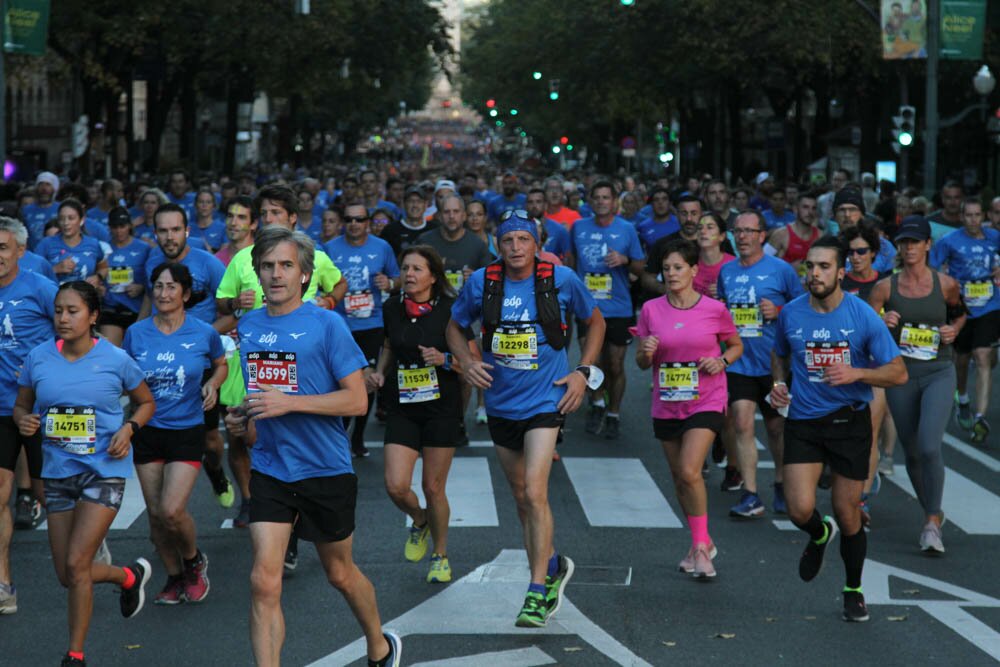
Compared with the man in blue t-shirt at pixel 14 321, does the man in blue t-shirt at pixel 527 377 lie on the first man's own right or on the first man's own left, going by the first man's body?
on the first man's own left

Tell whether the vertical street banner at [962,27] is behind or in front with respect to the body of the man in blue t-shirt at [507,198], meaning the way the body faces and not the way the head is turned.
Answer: behind

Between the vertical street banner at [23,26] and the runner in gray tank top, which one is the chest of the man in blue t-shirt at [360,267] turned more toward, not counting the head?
the runner in gray tank top

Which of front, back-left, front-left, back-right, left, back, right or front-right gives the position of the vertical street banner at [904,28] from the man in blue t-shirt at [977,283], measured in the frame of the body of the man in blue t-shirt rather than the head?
back

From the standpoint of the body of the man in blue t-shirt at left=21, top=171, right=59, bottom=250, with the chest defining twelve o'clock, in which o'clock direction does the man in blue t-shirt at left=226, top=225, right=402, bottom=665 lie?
the man in blue t-shirt at left=226, top=225, right=402, bottom=665 is roughly at 12 o'clock from the man in blue t-shirt at left=21, top=171, right=59, bottom=250.

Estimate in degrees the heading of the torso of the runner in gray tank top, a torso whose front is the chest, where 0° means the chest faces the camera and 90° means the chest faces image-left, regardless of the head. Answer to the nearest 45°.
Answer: approximately 0°

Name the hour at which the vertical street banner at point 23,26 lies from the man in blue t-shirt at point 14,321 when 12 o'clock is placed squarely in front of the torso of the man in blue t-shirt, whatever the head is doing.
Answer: The vertical street banner is roughly at 6 o'clock from the man in blue t-shirt.

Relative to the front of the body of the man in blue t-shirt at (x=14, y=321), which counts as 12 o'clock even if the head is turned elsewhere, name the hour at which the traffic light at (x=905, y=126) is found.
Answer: The traffic light is roughly at 7 o'clock from the man in blue t-shirt.

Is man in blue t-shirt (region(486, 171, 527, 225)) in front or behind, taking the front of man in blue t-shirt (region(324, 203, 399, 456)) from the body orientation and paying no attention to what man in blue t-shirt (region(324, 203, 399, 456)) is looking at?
behind
